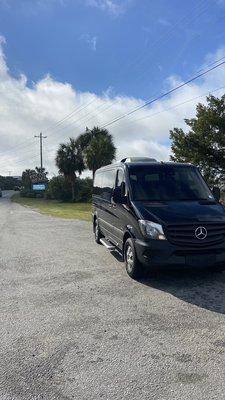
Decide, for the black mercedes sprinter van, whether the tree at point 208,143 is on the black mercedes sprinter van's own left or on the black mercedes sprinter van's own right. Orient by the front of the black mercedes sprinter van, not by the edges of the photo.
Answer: on the black mercedes sprinter van's own left

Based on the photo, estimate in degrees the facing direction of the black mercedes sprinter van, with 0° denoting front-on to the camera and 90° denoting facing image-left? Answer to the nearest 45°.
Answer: approximately 315°

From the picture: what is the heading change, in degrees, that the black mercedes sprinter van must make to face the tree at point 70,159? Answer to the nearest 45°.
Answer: approximately 135° to its left

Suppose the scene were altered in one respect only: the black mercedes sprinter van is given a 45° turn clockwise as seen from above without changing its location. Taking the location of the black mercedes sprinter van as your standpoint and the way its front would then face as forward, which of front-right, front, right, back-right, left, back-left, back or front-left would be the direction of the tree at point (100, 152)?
back

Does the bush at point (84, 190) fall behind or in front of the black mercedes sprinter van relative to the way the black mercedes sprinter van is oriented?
behind
